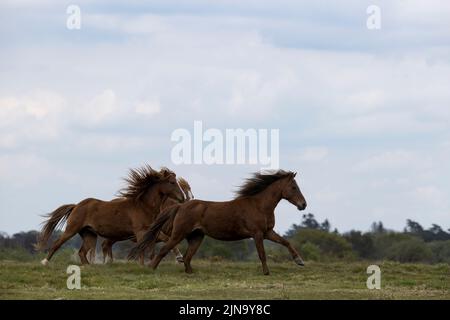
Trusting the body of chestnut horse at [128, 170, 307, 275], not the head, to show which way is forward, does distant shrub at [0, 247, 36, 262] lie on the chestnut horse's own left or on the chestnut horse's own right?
on the chestnut horse's own left

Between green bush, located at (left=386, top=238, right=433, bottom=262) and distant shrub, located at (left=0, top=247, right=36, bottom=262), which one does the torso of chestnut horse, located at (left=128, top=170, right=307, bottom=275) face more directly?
the green bush

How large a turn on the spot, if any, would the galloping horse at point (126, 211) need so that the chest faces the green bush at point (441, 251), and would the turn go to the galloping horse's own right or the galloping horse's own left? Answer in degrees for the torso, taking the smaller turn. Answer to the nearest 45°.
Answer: approximately 45° to the galloping horse's own left

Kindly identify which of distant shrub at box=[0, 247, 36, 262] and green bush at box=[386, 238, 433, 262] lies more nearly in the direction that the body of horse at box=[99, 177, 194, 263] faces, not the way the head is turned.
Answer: the green bush

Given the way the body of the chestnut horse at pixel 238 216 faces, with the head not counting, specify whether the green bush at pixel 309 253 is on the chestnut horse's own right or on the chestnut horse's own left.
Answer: on the chestnut horse's own left

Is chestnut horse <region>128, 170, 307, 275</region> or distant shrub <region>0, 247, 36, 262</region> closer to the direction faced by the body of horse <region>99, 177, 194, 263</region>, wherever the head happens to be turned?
the chestnut horse

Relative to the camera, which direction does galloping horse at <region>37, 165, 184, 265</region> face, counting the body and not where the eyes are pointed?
to the viewer's right

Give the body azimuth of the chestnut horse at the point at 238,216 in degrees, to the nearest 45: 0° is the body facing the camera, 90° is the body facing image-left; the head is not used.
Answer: approximately 270°
